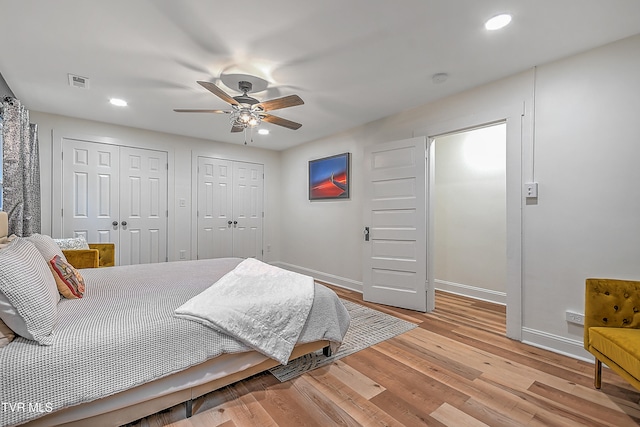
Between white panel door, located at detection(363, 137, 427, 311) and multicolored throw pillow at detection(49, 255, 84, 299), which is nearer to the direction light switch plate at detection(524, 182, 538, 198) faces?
the multicolored throw pillow

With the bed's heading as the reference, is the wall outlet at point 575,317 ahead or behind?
ahead

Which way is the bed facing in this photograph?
to the viewer's right

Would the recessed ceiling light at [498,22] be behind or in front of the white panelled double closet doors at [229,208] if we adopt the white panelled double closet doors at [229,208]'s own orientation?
in front

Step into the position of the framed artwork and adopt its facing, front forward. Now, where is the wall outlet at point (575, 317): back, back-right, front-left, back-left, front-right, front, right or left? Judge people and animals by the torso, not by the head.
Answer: left

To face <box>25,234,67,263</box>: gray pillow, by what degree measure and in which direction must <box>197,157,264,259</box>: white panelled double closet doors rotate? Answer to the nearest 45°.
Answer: approximately 45° to its right

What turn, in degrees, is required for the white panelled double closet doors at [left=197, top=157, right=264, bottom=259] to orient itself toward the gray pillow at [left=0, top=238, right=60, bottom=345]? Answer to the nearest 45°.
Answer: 0° — it already faces it

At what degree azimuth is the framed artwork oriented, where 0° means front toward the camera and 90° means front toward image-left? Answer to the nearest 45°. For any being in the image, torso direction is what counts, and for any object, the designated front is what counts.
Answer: approximately 45°

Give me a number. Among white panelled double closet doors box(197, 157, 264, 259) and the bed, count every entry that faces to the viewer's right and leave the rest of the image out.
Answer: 1
